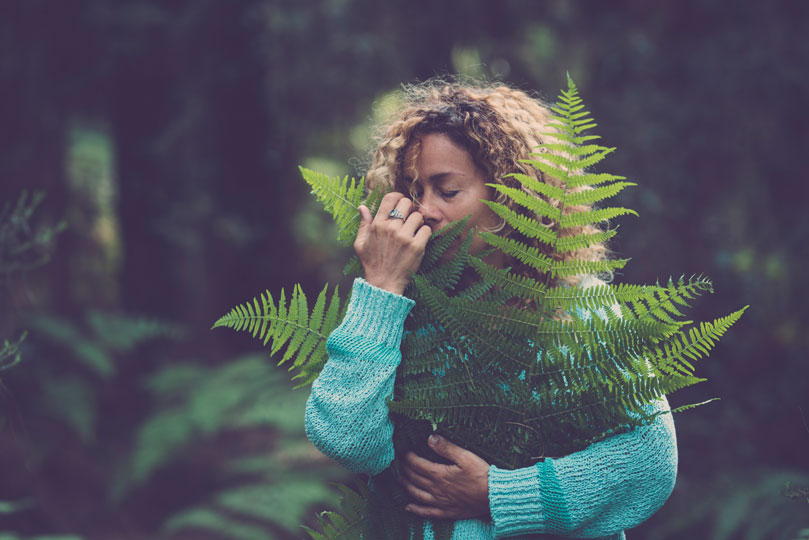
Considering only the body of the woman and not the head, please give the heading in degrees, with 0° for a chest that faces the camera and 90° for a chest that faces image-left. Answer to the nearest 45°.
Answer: approximately 45°

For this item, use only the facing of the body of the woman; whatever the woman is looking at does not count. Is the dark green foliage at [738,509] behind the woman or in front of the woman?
behind
